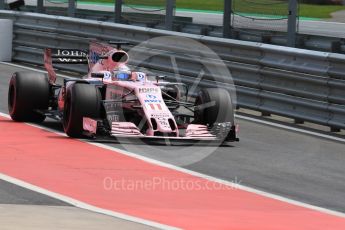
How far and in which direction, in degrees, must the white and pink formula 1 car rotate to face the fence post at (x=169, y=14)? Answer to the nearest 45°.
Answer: approximately 135° to its left

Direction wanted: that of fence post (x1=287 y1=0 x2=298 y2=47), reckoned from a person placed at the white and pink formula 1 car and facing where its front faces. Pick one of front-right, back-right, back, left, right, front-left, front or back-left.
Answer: left

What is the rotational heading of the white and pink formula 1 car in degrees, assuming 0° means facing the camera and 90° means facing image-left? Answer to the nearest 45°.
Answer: approximately 315°

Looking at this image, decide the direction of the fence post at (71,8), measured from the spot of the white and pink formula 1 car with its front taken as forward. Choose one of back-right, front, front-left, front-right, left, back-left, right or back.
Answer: back-left

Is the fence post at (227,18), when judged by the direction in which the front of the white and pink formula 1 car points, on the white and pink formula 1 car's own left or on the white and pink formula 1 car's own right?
on the white and pink formula 1 car's own left

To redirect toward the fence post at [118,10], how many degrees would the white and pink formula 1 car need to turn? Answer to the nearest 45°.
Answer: approximately 135° to its left

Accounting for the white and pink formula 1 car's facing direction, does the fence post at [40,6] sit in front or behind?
behind
